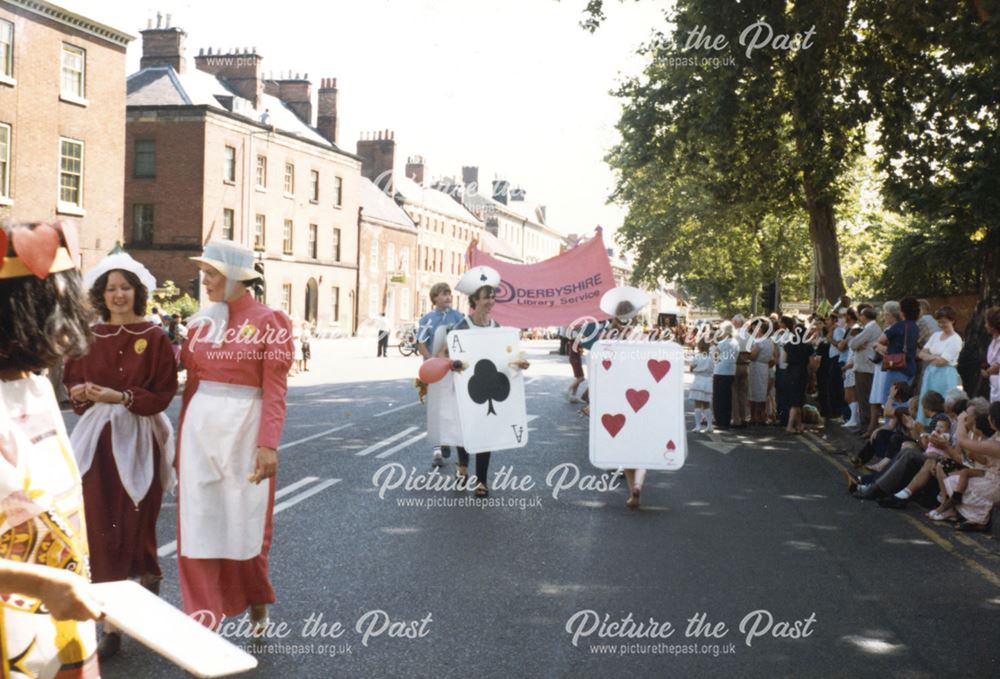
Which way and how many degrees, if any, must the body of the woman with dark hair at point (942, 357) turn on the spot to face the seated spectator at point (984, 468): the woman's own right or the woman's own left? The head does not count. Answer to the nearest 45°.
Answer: approximately 45° to the woman's own left

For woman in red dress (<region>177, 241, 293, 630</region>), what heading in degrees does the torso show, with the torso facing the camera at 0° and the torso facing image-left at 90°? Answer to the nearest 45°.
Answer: approximately 45°

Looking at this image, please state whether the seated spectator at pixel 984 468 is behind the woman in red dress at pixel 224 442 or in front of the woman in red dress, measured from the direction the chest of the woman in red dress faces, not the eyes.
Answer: behind

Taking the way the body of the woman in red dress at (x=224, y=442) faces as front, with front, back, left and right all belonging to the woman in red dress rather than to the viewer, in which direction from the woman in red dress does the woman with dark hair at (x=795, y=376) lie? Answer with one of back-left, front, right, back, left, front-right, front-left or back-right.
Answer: back

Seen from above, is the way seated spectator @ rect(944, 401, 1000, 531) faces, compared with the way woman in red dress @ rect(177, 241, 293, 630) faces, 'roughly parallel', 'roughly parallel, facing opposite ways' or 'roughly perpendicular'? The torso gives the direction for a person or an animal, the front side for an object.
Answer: roughly perpendicular

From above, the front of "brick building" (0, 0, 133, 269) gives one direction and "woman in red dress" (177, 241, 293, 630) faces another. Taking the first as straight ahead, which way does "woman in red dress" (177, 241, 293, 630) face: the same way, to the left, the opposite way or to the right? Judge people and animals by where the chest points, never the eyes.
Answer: to the right

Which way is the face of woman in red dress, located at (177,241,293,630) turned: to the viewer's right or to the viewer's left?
to the viewer's left

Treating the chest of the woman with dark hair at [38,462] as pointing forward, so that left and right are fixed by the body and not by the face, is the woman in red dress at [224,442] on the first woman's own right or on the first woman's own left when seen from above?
on the first woman's own right

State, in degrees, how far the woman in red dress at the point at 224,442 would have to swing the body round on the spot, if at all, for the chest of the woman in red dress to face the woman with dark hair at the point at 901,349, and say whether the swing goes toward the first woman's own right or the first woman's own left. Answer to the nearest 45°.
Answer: approximately 180°

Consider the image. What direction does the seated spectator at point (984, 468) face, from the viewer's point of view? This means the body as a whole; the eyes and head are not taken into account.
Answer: to the viewer's left
